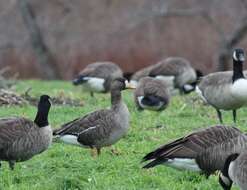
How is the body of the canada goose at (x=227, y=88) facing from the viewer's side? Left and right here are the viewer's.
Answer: facing the viewer and to the right of the viewer

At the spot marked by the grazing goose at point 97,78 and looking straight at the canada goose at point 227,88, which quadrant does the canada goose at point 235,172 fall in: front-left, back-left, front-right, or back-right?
front-right

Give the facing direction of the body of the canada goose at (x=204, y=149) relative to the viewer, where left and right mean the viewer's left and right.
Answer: facing to the right of the viewer

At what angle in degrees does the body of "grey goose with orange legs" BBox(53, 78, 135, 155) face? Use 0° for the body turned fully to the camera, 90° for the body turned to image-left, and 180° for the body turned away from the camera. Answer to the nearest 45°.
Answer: approximately 270°

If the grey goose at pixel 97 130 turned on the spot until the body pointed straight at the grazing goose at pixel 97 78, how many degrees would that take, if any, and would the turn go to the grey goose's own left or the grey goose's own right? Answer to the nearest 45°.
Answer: approximately 90° to the grey goose's own left

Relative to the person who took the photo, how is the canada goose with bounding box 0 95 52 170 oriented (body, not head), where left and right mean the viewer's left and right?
facing to the right of the viewer
